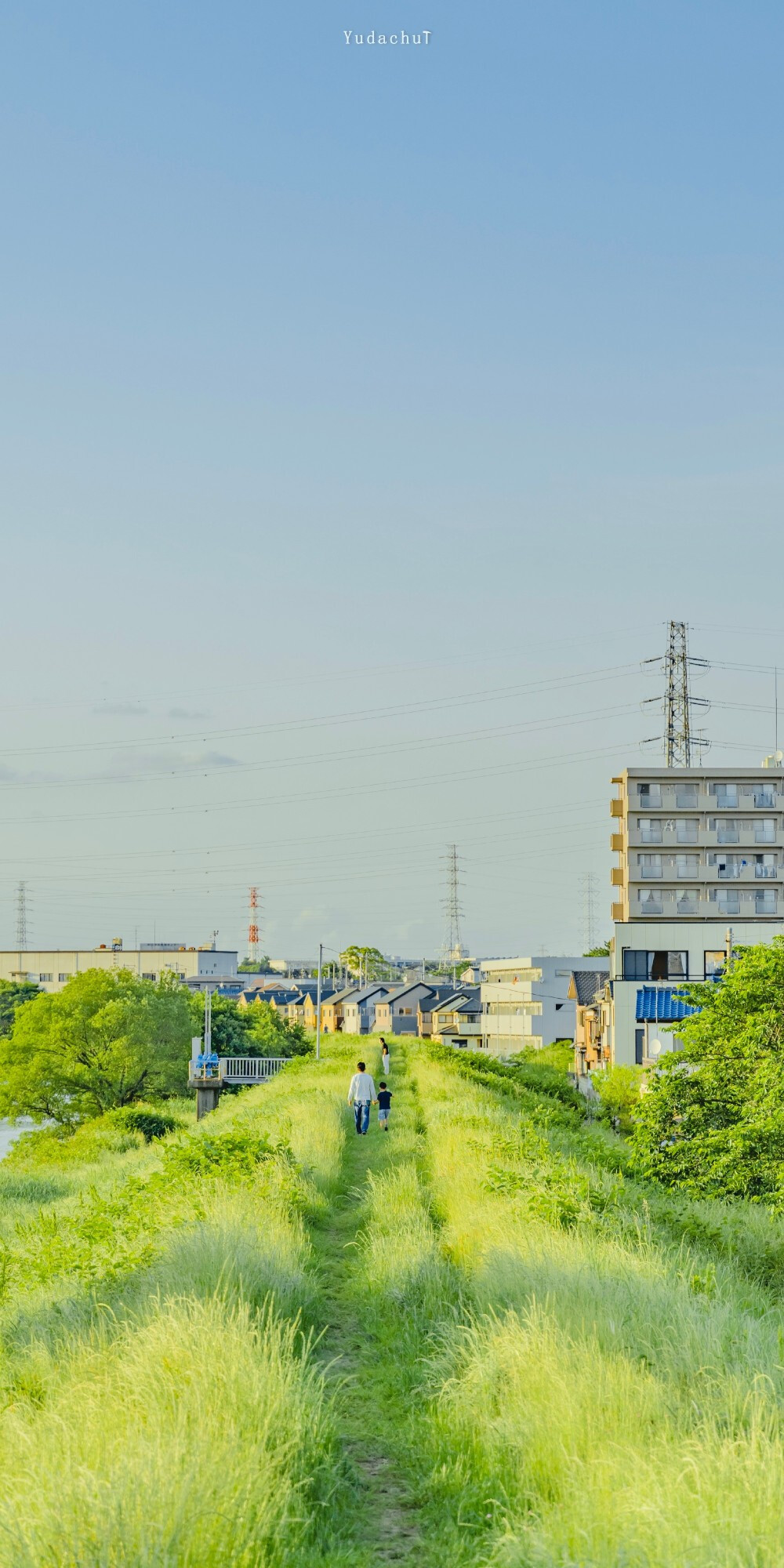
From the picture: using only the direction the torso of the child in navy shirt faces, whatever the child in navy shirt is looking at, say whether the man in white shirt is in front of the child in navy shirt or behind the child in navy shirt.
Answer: behind

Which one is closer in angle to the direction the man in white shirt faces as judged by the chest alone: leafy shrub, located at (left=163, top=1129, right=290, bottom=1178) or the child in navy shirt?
the child in navy shirt

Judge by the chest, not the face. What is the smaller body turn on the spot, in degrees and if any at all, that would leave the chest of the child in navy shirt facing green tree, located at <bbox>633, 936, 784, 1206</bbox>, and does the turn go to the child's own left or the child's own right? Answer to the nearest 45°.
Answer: approximately 90° to the child's own right

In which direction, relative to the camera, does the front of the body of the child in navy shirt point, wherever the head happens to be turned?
away from the camera

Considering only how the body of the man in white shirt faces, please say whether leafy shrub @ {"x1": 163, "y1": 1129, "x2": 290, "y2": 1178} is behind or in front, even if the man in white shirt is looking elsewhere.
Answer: behind

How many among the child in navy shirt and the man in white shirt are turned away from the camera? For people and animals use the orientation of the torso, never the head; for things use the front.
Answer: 2

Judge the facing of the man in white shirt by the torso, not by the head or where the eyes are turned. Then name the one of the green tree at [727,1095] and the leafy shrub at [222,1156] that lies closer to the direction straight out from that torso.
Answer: the green tree

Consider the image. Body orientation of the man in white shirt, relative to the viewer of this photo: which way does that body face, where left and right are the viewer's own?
facing away from the viewer
